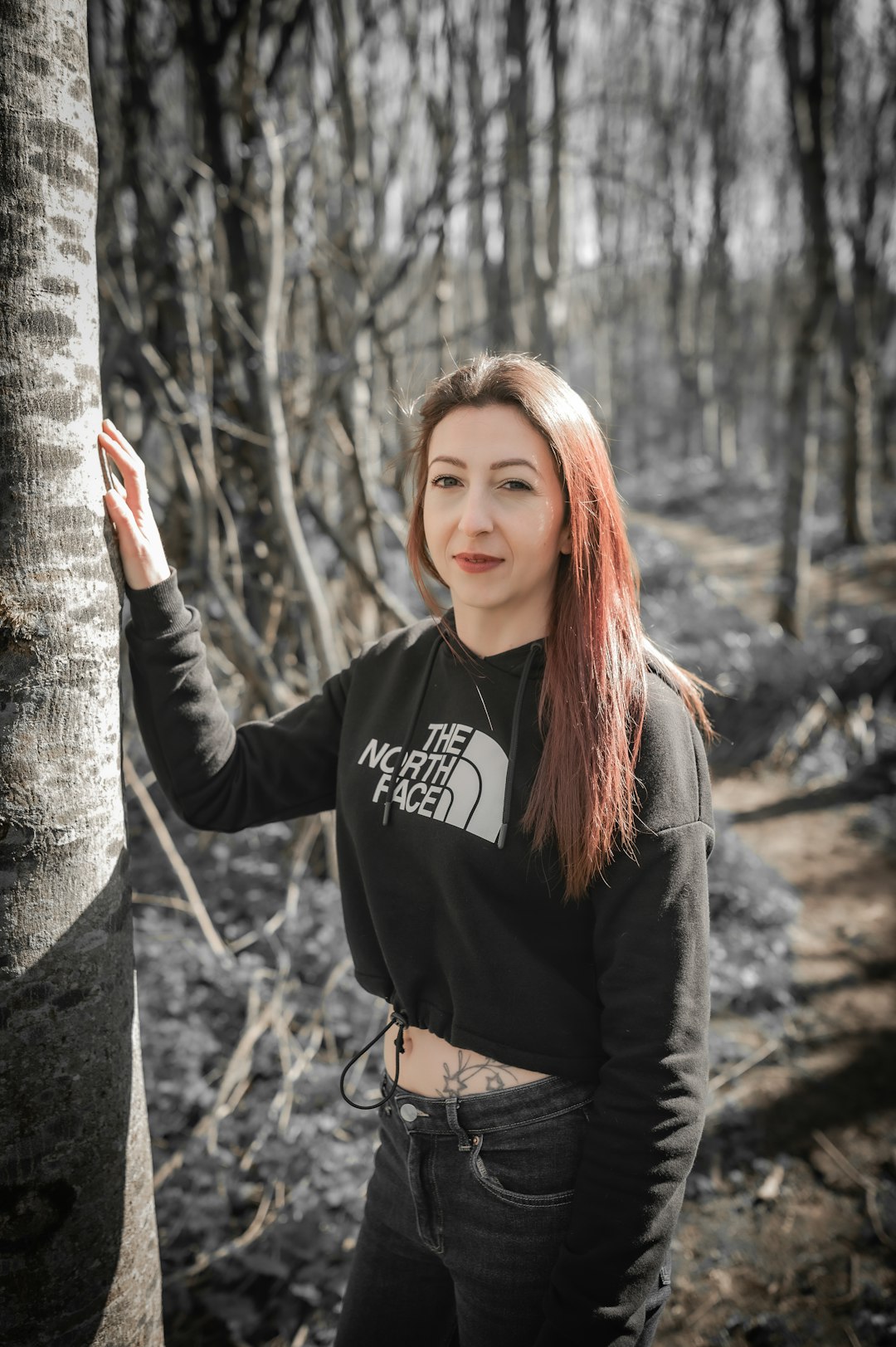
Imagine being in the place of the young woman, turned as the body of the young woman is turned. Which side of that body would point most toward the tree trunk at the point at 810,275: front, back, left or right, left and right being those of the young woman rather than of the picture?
back

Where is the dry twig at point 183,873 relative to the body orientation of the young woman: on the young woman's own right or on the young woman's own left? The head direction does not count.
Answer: on the young woman's own right
